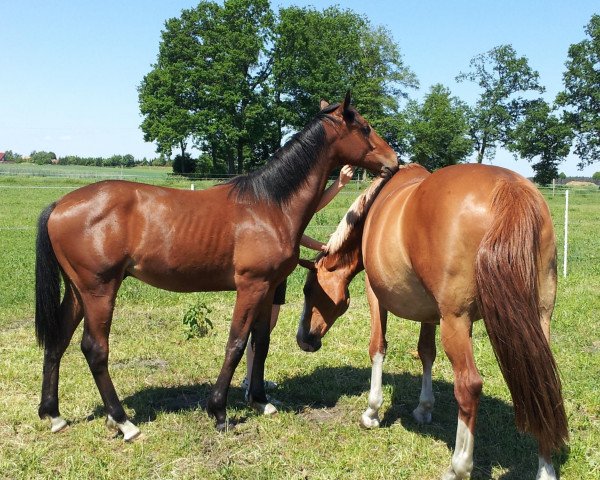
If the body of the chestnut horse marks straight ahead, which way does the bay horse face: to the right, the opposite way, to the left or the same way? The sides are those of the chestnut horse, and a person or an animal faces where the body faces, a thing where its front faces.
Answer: to the right

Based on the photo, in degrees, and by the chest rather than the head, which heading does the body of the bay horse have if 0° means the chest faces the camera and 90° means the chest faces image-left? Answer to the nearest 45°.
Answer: approximately 270°

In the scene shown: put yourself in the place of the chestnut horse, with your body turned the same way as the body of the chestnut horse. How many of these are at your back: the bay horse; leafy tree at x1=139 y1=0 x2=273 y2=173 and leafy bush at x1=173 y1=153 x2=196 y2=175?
0

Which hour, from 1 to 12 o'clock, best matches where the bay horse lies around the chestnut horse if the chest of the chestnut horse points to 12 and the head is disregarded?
The bay horse is roughly at 11 o'clock from the chestnut horse.

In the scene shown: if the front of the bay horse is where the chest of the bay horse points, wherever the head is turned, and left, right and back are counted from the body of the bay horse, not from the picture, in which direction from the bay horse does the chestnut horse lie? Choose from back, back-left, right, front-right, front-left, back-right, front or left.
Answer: front-right

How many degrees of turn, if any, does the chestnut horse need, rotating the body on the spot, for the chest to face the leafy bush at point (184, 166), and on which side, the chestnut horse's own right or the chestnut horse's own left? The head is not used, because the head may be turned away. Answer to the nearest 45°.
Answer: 0° — it already faces it

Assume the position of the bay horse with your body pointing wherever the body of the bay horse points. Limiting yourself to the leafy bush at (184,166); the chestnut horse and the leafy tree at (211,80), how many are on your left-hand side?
2

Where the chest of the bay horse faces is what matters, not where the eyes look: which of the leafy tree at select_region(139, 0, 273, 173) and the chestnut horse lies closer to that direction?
the chestnut horse

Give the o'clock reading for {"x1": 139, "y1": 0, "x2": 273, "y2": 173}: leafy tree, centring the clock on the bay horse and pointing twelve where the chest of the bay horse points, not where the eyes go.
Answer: The leafy tree is roughly at 9 o'clock from the bay horse.

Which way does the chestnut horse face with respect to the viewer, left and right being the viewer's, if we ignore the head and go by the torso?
facing away from the viewer and to the left of the viewer

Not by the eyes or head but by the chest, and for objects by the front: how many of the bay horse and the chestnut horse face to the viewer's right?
1

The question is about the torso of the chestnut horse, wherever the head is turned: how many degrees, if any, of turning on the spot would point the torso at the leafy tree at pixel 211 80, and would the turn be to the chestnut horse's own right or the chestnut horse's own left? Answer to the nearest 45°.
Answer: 0° — it already faces it
